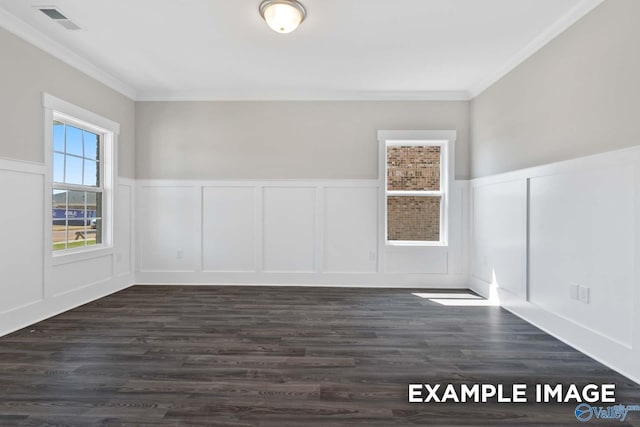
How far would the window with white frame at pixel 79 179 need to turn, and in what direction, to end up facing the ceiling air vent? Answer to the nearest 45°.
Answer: approximately 45° to its right

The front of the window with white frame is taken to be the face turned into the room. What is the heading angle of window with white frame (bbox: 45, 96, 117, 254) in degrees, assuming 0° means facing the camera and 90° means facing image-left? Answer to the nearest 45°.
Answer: approximately 315°

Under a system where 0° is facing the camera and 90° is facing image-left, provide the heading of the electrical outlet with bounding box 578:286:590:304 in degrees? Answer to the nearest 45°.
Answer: approximately 45°

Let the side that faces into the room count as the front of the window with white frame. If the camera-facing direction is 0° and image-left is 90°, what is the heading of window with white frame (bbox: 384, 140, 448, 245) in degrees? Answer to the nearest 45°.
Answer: approximately 0°

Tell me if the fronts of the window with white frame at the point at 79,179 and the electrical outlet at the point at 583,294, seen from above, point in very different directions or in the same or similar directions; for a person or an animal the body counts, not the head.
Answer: very different directions

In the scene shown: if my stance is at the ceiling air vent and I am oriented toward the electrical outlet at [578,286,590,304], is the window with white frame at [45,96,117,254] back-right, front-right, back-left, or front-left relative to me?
back-left

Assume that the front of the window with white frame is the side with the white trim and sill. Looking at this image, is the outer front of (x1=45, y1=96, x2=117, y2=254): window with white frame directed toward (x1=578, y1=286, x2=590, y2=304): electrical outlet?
yes

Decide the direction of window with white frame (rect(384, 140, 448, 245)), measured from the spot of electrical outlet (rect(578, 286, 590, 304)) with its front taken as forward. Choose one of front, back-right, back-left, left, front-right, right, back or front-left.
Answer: right

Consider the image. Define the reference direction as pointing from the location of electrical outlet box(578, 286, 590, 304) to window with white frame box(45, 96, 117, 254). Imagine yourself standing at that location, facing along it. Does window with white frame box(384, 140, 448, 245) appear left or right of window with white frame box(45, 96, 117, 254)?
right

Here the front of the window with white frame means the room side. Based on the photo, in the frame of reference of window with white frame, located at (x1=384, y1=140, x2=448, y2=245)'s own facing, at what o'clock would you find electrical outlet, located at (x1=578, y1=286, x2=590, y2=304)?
The electrical outlet is roughly at 11 o'clock from the window with white frame.
